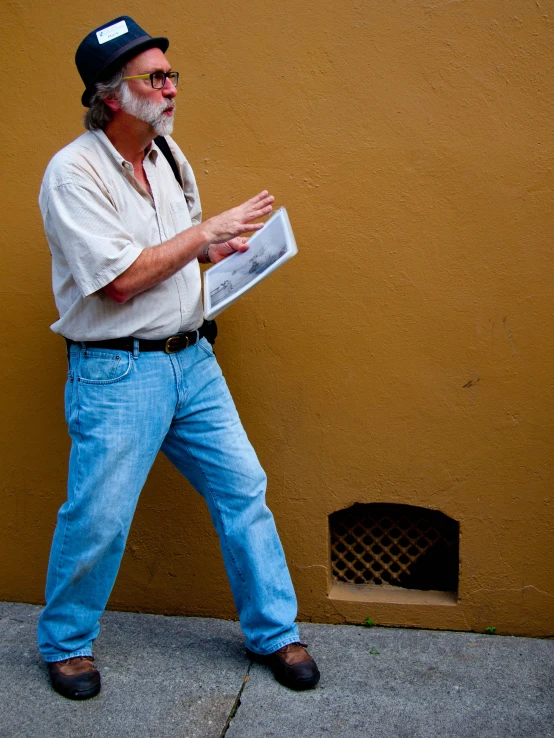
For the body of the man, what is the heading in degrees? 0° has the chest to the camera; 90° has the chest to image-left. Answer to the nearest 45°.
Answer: approximately 315°

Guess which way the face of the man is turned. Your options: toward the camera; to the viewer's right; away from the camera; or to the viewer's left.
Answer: to the viewer's right
